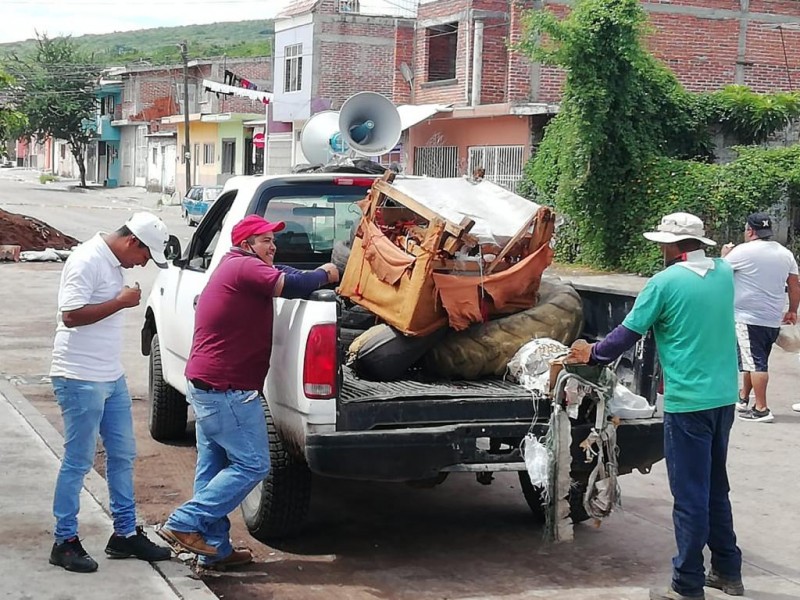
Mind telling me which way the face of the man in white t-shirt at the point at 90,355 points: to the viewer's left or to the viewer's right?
to the viewer's right

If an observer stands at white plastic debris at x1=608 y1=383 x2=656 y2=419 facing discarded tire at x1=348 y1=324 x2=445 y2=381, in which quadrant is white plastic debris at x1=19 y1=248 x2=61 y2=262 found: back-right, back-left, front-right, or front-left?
front-right

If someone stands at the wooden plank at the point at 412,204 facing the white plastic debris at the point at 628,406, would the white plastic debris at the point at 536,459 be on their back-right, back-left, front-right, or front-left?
front-right

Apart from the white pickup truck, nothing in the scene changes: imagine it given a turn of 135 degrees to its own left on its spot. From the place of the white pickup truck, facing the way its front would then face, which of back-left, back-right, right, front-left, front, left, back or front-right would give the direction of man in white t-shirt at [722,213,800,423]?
back-left

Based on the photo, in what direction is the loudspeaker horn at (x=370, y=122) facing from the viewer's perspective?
toward the camera

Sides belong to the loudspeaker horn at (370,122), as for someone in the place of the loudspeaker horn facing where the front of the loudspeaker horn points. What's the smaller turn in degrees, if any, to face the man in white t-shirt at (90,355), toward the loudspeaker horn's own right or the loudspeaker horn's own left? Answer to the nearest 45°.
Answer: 0° — it already faces them

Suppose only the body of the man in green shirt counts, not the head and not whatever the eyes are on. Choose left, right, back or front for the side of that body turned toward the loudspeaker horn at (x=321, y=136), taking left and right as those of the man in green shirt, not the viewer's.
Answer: front

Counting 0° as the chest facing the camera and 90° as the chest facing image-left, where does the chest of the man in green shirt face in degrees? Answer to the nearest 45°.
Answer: approximately 135°

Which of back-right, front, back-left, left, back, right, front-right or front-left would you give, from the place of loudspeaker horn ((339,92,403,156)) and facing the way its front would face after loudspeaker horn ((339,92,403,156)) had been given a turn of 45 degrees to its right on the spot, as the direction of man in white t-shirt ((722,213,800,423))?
back-left

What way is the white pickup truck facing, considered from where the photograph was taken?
facing away from the viewer and to the left of the viewer

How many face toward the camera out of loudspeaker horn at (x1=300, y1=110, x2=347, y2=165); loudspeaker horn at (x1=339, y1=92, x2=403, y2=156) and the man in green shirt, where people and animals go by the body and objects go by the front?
1

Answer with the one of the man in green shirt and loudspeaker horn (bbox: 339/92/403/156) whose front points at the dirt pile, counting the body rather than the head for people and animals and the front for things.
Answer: the man in green shirt

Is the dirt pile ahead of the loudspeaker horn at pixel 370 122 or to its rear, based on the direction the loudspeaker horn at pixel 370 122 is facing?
to the rear

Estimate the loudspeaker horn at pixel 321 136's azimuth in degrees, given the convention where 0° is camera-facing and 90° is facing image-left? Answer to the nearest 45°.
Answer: approximately 135°

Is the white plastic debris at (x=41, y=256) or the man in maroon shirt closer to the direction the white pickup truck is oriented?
the white plastic debris

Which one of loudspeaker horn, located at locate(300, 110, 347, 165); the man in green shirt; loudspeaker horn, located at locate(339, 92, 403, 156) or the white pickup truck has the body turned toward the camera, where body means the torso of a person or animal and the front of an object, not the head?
loudspeaker horn, located at locate(339, 92, 403, 156)
